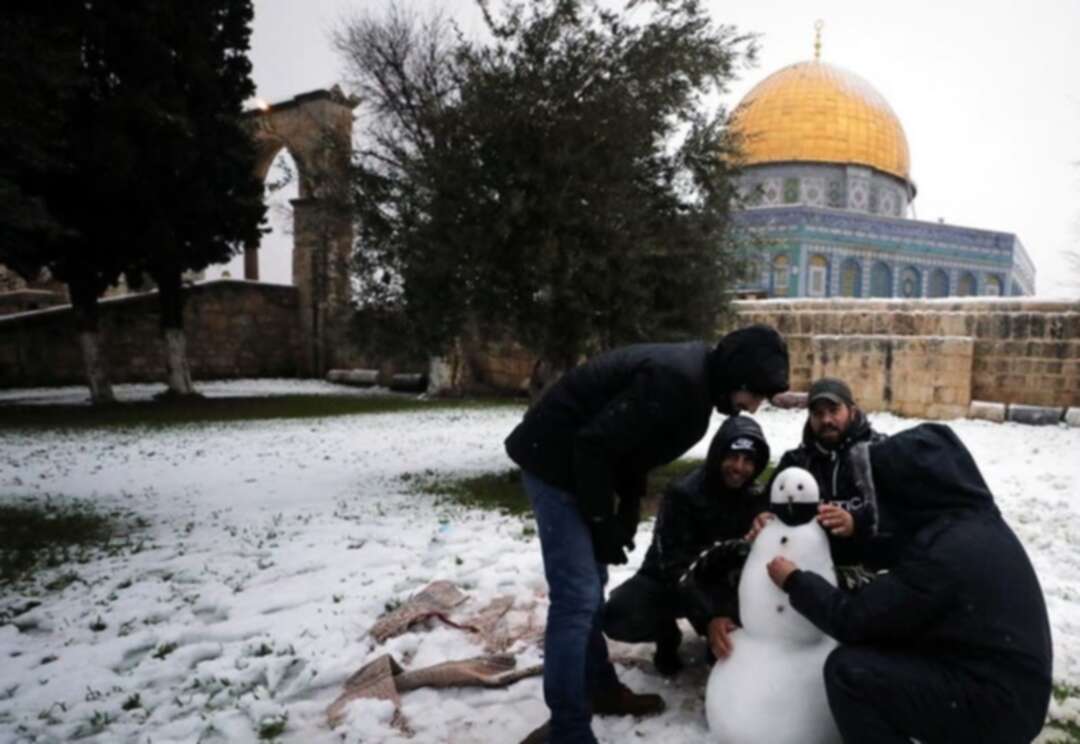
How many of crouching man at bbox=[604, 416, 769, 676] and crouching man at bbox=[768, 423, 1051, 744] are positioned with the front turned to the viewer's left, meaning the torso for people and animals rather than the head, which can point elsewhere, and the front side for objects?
1

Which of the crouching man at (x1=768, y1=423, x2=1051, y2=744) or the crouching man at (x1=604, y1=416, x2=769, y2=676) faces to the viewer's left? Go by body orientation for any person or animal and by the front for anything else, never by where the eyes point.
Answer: the crouching man at (x1=768, y1=423, x2=1051, y2=744)

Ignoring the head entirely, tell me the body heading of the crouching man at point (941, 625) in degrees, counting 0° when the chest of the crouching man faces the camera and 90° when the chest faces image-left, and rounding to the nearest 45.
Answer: approximately 90°

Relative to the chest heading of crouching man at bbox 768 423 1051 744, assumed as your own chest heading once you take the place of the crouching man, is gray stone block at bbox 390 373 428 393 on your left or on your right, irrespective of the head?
on your right

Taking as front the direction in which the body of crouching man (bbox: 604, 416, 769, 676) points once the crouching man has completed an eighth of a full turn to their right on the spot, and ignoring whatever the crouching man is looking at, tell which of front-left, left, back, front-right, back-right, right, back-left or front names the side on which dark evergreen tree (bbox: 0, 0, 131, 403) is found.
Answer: back-right

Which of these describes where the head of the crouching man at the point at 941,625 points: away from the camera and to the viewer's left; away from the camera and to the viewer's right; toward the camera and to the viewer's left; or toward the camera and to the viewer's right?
away from the camera and to the viewer's left
